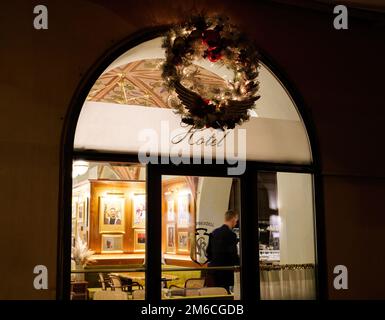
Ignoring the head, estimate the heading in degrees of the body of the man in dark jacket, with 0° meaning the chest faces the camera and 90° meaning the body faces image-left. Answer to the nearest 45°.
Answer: approximately 225°

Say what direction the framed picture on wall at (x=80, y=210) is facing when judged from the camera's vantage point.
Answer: facing the viewer and to the right of the viewer

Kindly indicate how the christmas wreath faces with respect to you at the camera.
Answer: facing the viewer

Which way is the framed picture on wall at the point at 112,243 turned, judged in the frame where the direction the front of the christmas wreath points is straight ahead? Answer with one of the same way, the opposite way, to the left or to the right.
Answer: the same way

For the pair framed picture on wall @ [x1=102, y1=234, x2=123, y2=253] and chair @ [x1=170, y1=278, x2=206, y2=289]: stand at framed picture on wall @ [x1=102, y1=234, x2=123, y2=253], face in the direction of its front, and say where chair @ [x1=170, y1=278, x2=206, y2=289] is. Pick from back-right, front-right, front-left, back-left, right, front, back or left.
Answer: front-left

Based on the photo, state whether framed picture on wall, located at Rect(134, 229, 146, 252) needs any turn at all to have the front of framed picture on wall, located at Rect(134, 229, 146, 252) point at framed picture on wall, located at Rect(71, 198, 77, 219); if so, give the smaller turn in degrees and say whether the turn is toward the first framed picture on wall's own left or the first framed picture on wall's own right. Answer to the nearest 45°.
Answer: approximately 90° to the first framed picture on wall's own right

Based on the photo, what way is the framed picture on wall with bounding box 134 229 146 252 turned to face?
toward the camera

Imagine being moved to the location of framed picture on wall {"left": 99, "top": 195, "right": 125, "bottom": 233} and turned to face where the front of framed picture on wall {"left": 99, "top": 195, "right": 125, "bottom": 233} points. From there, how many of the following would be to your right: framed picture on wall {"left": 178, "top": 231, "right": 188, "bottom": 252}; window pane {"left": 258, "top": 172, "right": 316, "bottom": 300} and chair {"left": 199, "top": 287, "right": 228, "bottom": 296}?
0

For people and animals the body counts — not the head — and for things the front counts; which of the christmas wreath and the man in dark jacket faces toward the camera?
the christmas wreath

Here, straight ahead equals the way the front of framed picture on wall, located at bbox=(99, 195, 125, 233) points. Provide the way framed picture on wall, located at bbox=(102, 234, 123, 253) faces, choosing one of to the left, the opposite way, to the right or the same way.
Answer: the same way

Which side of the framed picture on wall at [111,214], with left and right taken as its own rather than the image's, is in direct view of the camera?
front
